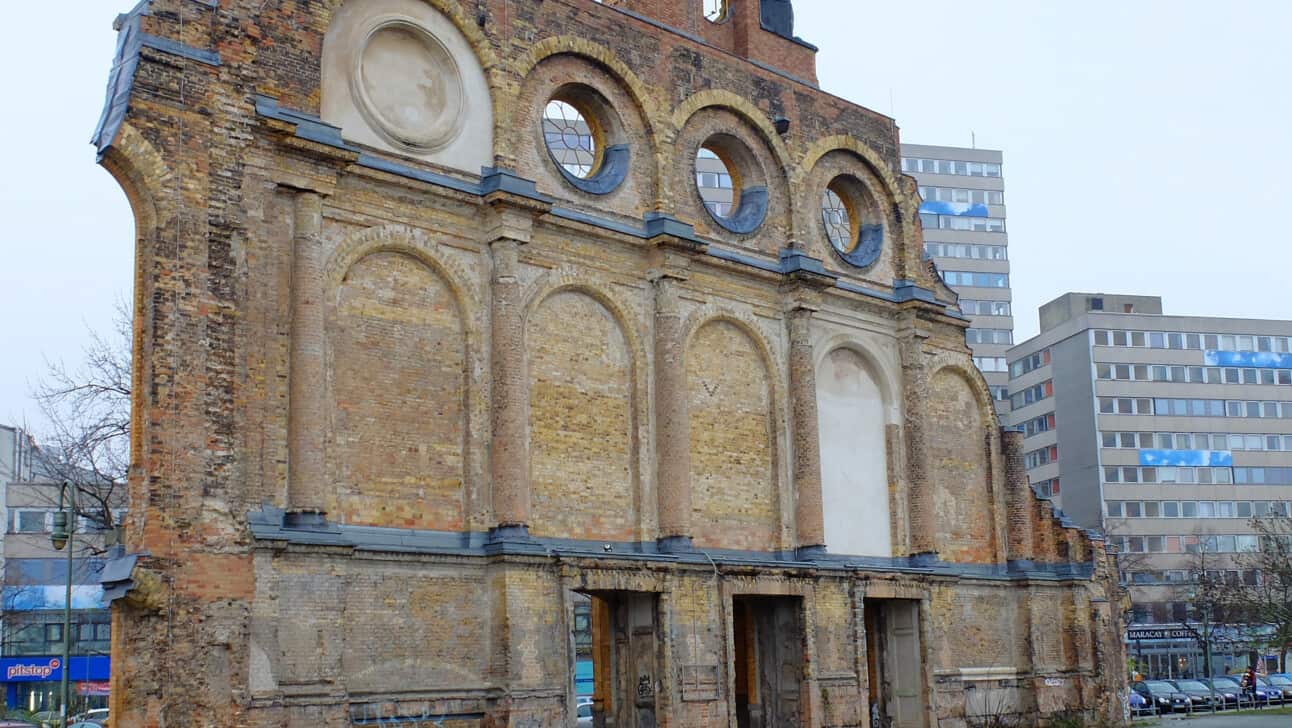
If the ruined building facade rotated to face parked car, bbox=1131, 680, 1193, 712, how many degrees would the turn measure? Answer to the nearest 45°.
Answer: approximately 90° to its left

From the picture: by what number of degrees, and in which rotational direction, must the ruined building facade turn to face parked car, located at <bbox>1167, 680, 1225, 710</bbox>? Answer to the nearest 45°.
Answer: approximately 90° to its left

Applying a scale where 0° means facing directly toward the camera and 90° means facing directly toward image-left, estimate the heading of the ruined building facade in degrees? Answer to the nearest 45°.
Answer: approximately 315°

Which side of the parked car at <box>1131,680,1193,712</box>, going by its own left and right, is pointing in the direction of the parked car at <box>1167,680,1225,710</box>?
left

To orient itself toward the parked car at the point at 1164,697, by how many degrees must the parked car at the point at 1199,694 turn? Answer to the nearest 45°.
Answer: approximately 90° to its right

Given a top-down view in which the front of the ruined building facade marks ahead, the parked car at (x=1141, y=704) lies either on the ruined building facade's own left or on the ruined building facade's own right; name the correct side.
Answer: on the ruined building facade's own left
